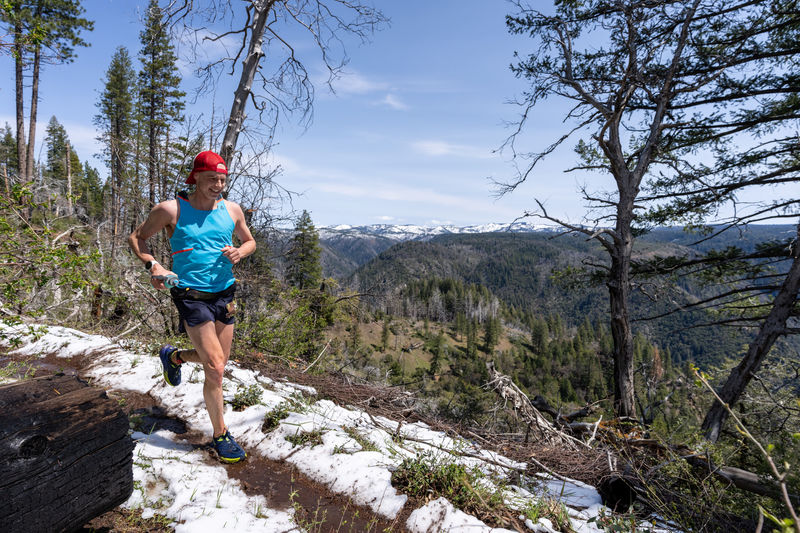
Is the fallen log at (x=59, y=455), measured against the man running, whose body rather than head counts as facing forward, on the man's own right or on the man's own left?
on the man's own right

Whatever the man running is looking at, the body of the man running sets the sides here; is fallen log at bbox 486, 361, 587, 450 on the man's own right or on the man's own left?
on the man's own left

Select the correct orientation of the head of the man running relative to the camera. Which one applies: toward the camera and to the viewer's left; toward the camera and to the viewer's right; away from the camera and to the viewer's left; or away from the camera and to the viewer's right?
toward the camera and to the viewer's right
